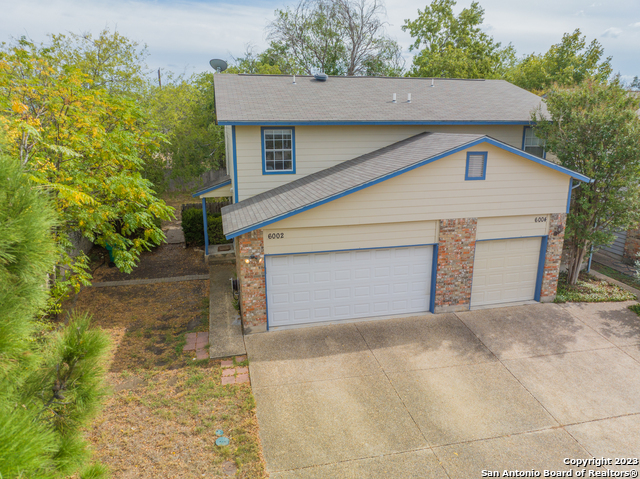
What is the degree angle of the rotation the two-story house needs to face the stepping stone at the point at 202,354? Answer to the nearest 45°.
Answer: approximately 45° to its right

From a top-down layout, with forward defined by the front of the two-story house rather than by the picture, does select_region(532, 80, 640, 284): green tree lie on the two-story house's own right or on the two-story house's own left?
on the two-story house's own left

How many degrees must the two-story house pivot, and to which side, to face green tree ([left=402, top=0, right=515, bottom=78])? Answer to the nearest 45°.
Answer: approximately 180°

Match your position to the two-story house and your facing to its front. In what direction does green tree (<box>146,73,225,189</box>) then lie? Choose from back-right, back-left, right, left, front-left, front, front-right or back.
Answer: back-right

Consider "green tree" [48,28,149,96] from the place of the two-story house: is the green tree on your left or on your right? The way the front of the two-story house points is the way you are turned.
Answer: on your right

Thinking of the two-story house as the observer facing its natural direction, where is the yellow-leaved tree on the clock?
The yellow-leaved tree is roughly at 2 o'clock from the two-story house.

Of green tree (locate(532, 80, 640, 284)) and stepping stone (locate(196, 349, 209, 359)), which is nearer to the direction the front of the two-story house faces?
the stepping stone

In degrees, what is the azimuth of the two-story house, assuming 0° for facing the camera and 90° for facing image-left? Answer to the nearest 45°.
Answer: approximately 0°
